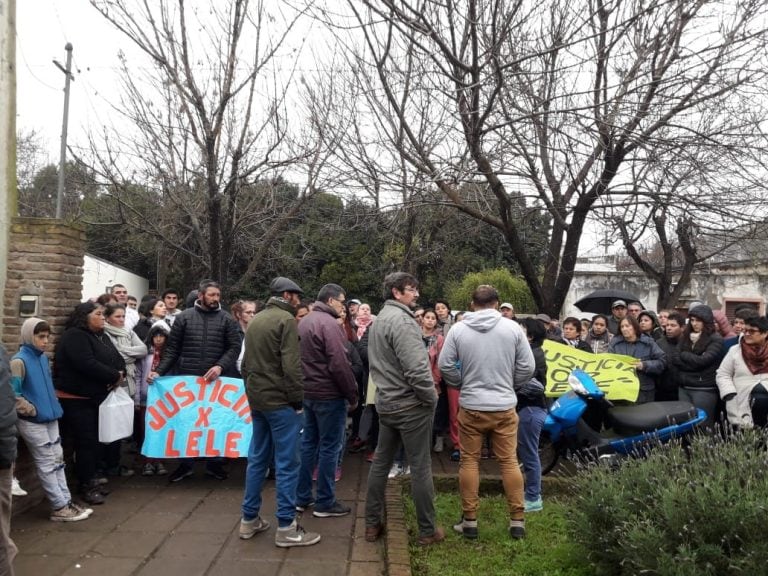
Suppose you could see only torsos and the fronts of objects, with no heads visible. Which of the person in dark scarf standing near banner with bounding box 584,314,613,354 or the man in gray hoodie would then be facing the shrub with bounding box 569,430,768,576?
the person in dark scarf standing near banner

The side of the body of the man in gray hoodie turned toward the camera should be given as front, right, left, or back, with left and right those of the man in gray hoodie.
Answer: back

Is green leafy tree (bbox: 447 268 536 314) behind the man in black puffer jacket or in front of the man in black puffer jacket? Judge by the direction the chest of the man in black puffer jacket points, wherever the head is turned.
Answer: behind

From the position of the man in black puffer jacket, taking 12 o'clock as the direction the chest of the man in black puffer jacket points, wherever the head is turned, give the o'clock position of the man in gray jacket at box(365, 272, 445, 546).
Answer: The man in gray jacket is roughly at 11 o'clock from the man in black puffer jacket.

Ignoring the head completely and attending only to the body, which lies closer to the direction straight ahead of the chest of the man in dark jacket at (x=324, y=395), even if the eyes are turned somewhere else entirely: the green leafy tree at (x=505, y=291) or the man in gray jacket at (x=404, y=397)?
the green leafy tree

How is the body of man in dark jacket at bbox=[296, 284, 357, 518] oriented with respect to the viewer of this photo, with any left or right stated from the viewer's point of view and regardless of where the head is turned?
facing away from the viewer and to the right of the viewer

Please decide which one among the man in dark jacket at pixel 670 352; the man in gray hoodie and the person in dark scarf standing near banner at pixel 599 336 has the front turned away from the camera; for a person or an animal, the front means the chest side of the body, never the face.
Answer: the man in gray hoodie
